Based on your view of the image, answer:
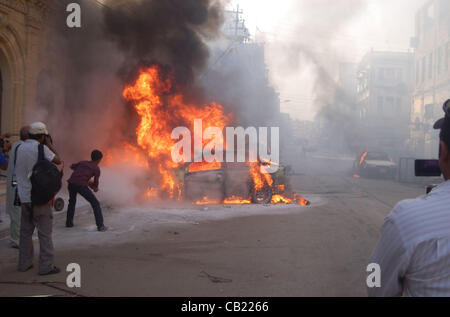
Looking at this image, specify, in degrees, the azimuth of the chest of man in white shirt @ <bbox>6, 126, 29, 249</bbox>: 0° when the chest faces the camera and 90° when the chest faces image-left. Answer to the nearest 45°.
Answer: approximately 225°

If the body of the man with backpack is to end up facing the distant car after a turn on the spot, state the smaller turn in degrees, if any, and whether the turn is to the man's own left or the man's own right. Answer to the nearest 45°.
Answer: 0° — they already face it

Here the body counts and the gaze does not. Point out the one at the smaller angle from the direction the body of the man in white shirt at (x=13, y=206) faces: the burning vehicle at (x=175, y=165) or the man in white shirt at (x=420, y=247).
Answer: the burning vehicle

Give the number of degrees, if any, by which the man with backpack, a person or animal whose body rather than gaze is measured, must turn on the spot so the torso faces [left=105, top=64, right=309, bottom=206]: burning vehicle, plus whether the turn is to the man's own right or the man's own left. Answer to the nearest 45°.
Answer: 0° — they already face it

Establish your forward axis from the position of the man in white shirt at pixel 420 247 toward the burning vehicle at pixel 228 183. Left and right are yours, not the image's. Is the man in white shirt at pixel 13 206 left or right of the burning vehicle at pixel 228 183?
left

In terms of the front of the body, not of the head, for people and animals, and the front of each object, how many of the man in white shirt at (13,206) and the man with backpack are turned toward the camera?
0

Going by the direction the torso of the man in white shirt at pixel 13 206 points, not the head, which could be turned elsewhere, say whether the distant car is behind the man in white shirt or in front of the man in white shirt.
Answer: in front

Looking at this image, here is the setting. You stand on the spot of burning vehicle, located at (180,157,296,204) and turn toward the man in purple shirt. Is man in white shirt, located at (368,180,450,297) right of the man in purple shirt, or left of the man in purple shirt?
left

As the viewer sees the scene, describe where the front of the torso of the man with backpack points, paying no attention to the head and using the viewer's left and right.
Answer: facing away from the viewer and to the right of the viewer

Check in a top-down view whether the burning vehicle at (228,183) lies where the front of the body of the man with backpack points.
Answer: yes
